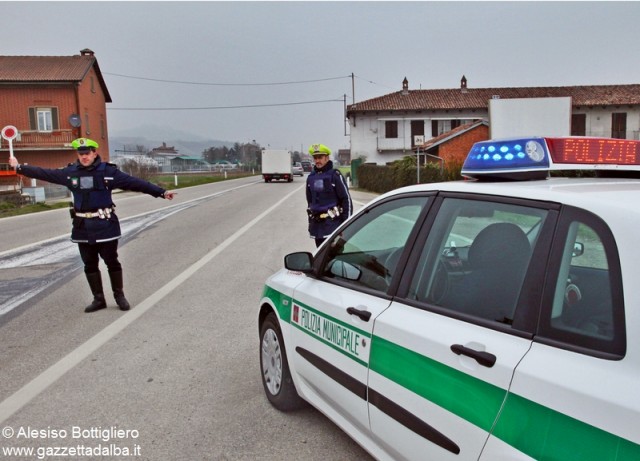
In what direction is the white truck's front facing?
away from the camera

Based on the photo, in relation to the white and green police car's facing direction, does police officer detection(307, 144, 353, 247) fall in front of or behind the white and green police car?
in front

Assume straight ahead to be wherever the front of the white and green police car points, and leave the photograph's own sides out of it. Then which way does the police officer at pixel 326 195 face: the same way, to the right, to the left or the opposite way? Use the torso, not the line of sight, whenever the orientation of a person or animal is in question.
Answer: to the left

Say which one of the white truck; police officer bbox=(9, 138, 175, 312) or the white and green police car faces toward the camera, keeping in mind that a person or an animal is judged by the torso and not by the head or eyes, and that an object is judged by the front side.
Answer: the police officer

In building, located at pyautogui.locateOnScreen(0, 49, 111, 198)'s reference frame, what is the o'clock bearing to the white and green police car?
The white and green police car is roughly at 12 o'clock from the building.

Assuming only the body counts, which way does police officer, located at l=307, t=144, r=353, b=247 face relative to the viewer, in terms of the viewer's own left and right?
facing the viewer and to the left of the viewer

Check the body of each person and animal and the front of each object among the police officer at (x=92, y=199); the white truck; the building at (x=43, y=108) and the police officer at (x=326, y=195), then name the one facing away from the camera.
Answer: the white truck

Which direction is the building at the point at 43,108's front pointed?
toward the camera

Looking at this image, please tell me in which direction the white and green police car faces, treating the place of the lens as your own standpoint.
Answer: facing away from the viewer and to the left of the viewer

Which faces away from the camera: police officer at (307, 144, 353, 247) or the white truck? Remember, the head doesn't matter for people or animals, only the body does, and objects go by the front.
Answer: the white truck

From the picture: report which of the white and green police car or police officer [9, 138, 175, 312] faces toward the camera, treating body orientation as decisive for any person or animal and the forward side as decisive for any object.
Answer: the police officer

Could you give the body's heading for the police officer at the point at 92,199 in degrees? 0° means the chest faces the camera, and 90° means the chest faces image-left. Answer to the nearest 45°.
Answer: approximately 0°

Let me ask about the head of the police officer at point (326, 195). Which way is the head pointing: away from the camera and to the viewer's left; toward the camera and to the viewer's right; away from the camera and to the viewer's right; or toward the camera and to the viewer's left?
toward the camera and to the viewer's left

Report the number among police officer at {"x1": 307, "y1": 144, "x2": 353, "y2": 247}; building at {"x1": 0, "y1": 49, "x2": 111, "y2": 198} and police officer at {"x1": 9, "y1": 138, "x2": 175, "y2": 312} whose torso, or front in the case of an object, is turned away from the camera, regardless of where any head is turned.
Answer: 0

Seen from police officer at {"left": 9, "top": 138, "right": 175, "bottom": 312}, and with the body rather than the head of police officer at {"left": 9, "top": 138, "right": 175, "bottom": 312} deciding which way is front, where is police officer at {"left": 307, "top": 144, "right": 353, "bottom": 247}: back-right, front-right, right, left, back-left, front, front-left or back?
left
